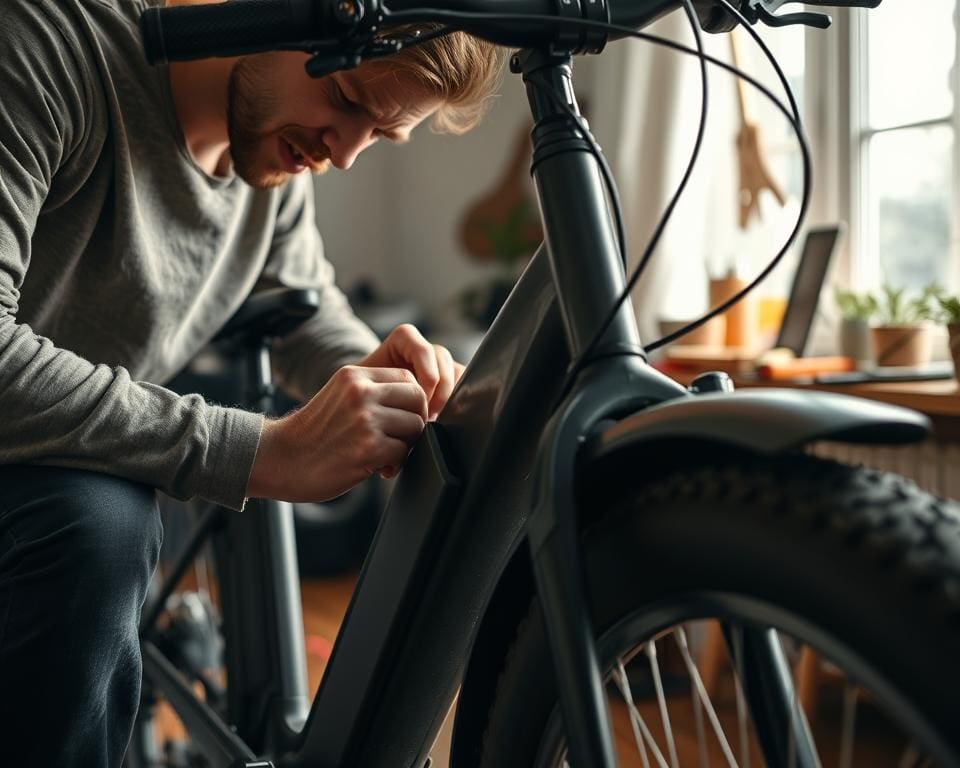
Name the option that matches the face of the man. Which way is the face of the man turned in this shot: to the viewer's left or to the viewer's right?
to the viewer's right

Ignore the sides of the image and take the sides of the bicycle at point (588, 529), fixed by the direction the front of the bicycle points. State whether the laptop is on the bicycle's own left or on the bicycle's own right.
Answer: on the bicycle's own left

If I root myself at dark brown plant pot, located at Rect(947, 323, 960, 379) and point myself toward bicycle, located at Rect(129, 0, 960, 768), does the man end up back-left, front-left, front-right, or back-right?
front-right

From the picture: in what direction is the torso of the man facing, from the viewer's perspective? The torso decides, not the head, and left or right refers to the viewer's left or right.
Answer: facing the viewer and to the right of the viewer

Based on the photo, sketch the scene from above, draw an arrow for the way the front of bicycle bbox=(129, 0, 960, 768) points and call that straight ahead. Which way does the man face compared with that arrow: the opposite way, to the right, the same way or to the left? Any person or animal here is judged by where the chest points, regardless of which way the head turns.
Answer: the same way

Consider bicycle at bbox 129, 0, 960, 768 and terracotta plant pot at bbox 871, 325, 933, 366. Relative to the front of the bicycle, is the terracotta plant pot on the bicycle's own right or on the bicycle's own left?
on the bicycle's own left

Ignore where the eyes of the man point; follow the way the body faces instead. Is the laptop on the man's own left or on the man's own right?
on the man's own left

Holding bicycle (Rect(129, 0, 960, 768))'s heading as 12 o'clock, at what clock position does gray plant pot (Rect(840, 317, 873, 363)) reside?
The gray plant pot is roughly at 8 o'clock from the bicycle.

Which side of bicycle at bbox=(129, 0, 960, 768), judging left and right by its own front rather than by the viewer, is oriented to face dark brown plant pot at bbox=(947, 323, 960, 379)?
left
